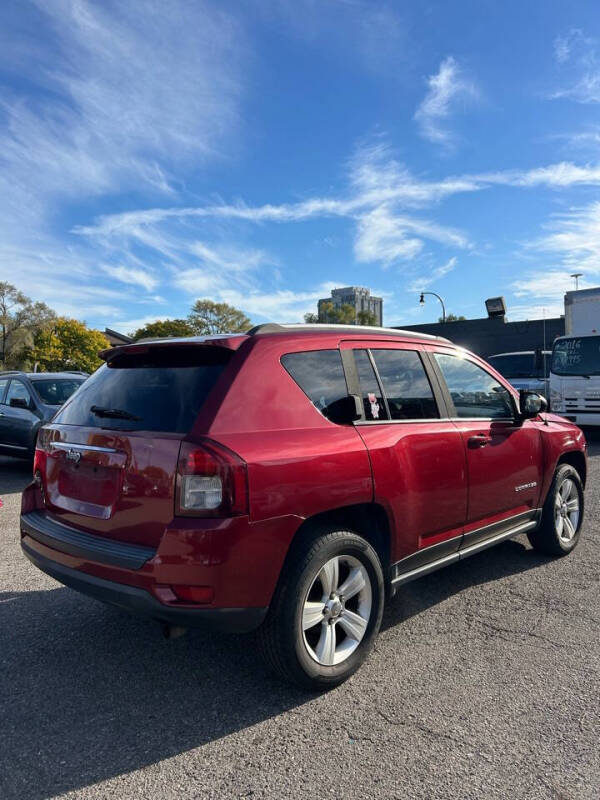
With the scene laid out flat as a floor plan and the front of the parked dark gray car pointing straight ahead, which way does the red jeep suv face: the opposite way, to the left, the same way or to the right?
to the left

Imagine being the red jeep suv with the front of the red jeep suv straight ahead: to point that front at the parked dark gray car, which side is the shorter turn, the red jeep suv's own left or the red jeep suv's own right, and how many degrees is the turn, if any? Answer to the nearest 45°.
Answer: approximately 90° to the red jeep suv's own left

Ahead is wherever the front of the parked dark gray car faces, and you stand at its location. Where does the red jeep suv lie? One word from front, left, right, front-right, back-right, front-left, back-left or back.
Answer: front-right

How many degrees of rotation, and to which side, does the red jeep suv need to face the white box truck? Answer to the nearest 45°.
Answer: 0° — it already faces it

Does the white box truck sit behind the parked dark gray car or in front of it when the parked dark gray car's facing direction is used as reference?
in front

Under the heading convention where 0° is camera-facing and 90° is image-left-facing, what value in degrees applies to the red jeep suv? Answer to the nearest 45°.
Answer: approximately 225°

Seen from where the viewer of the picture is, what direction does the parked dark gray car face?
facing the viewer and to the right of the viewer

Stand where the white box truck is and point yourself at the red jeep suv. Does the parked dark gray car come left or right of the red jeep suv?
right
